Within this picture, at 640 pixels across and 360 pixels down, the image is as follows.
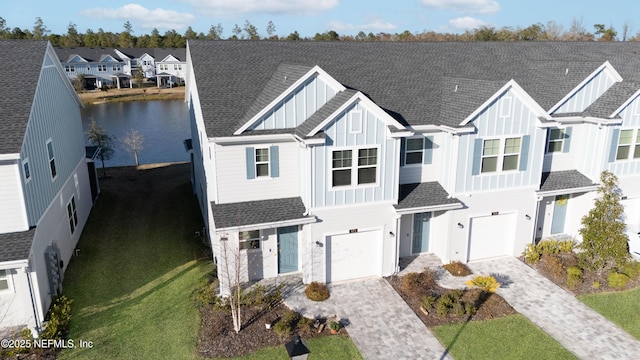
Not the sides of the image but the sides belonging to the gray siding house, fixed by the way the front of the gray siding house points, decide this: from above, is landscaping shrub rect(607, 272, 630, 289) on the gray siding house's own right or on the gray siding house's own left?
on the gray siding house's own left

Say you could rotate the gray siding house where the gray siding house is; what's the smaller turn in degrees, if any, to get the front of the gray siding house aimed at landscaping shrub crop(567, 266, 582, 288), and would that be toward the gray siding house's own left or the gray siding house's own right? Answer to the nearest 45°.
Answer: approximately 45° to the gray siding house's own left

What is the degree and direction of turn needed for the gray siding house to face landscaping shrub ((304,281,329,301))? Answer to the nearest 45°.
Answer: approximately 45° to its left

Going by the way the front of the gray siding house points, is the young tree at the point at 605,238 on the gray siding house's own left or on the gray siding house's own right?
on the gray siding house's own left

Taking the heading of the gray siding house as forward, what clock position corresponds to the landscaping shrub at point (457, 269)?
The landscaping shrub is roughly at 10 o'clock from the gray siding house.

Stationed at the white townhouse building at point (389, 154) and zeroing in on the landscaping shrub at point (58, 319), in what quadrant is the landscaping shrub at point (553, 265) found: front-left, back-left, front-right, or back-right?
back-left

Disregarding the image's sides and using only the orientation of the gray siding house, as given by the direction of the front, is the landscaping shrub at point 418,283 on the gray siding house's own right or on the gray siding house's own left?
on the gray siding house's own left

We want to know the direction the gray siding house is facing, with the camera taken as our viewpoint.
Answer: facing the viewer

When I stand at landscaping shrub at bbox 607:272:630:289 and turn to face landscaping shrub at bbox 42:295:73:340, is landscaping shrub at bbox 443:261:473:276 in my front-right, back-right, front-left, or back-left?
front-right

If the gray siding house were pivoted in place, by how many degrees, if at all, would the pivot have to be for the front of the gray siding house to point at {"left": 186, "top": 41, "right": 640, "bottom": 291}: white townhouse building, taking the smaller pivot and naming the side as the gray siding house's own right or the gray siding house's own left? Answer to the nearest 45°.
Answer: approximately 90° to the gray siding house's own left
